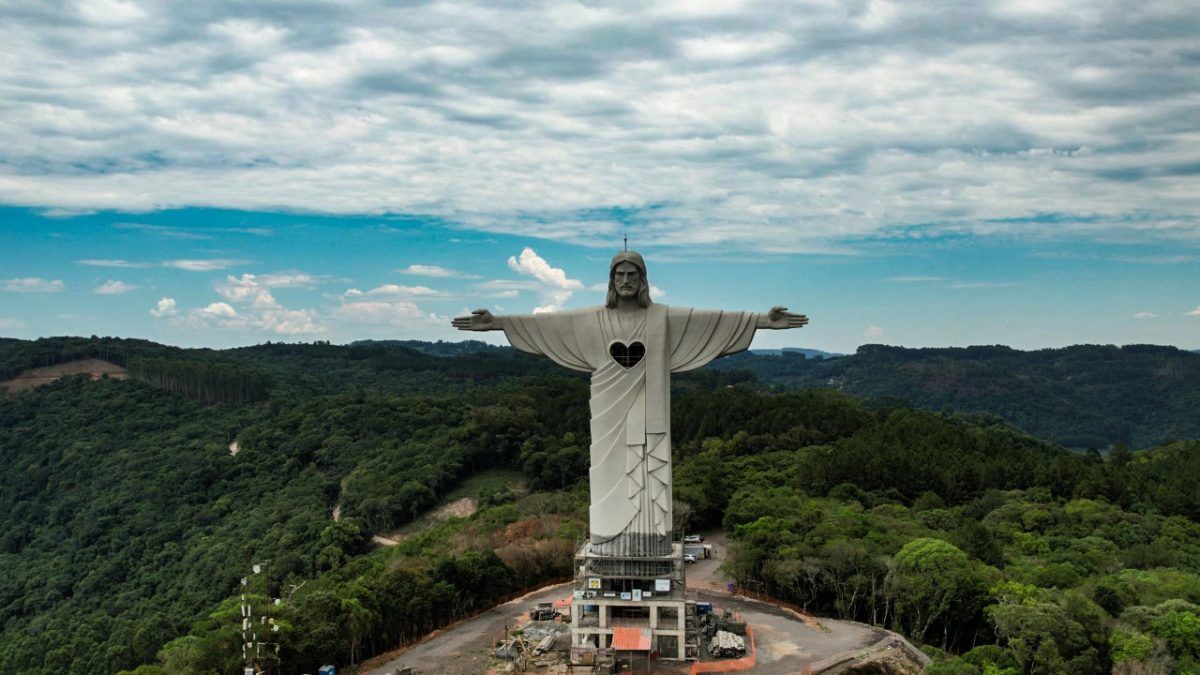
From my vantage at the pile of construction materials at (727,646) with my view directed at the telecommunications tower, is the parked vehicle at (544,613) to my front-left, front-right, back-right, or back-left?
front-right

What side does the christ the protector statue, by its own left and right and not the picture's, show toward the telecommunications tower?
right

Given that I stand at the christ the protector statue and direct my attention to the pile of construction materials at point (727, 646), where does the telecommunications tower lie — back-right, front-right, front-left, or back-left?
back-right

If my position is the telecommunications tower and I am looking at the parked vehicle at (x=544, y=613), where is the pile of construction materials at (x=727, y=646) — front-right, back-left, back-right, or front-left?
front-right

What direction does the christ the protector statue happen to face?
toward the camera

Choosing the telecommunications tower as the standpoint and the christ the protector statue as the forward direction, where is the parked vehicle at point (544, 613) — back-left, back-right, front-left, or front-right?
front-left
